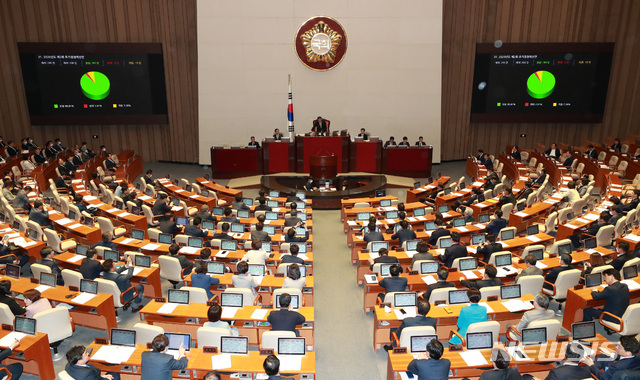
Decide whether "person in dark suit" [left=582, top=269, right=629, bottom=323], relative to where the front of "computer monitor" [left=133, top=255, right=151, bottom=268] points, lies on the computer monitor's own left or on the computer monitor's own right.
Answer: on the computer monitor's own left

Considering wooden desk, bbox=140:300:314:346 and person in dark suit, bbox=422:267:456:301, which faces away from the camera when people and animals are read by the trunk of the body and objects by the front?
the person in dark suit

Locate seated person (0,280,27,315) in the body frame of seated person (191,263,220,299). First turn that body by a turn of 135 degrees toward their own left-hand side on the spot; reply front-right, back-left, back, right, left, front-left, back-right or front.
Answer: front

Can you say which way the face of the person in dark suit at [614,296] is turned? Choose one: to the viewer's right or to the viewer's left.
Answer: to the viewer's left

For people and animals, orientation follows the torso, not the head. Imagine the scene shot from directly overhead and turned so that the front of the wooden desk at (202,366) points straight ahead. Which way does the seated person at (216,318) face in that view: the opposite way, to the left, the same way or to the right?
the opposite way

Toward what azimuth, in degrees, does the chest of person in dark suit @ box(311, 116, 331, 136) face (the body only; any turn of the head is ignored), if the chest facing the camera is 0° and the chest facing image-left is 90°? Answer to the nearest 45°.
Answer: approximately 0°

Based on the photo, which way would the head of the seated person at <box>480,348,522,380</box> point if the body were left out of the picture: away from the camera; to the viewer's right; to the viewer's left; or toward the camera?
away from the camera

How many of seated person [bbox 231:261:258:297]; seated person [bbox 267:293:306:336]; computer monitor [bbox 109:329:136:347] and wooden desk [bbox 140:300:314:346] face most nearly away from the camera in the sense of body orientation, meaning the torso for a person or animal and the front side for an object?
2

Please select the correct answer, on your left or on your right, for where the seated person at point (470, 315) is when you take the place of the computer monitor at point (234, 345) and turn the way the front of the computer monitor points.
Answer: on your left

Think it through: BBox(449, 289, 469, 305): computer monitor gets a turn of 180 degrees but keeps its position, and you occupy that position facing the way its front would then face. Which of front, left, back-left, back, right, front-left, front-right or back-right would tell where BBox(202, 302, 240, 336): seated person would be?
back-left

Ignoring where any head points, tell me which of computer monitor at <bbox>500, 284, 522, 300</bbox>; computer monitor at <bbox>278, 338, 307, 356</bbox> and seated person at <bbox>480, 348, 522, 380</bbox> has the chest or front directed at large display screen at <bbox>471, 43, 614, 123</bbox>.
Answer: the seated person

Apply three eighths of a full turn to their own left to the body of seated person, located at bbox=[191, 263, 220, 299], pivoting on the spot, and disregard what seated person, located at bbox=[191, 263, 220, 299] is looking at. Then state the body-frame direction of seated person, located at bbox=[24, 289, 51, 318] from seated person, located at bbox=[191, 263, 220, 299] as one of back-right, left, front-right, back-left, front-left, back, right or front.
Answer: front

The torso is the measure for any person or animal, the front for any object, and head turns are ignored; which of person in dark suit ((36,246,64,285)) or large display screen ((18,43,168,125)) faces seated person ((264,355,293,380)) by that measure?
the large display screen

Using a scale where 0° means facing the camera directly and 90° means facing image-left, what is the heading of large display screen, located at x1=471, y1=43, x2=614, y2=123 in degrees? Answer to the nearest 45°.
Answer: approximately 0°

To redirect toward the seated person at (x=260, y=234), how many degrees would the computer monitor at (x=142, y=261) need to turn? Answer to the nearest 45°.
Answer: approximately 90° to its left

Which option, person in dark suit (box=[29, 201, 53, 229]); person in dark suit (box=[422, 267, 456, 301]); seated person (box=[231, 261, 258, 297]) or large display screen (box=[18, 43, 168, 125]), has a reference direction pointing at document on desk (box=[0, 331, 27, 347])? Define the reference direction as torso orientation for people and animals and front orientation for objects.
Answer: the large display screen

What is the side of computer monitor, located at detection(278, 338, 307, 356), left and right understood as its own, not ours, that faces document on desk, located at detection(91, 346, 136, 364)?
right

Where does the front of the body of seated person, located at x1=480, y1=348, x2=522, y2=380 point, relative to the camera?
away from the camera
